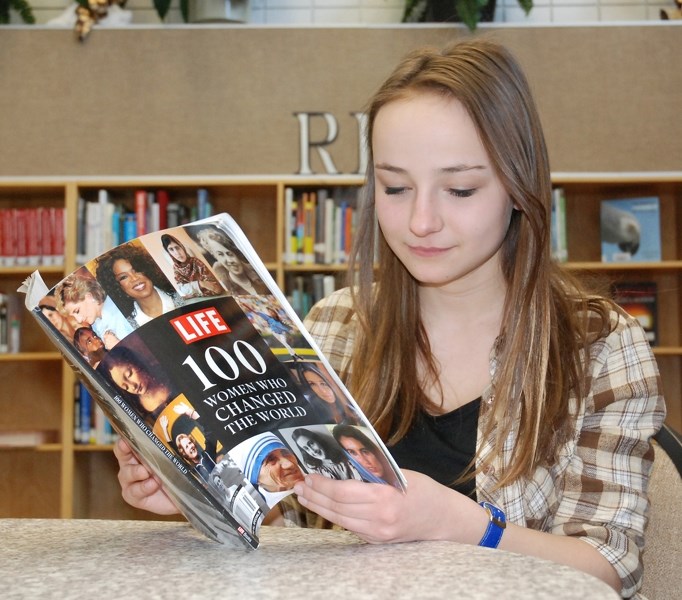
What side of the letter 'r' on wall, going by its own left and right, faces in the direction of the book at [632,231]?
left

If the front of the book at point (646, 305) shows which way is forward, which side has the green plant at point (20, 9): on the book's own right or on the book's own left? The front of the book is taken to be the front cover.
on the book's own right

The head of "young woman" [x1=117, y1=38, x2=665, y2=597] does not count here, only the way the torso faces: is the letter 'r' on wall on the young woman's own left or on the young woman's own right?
on the young woman's own right

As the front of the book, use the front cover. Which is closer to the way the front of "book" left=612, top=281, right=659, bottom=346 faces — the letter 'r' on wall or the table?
the table

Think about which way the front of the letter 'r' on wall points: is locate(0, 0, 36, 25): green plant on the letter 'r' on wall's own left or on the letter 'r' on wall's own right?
on the letter 'r' on wall's own right

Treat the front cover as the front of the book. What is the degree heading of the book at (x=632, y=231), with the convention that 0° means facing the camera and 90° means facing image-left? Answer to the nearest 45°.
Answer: approximately 0°

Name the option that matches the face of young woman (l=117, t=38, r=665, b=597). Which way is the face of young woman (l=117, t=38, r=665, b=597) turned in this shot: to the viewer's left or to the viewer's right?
to the viewer's left

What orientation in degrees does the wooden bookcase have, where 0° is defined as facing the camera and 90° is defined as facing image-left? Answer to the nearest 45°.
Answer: approximately 0°

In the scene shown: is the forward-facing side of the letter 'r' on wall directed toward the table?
yes
